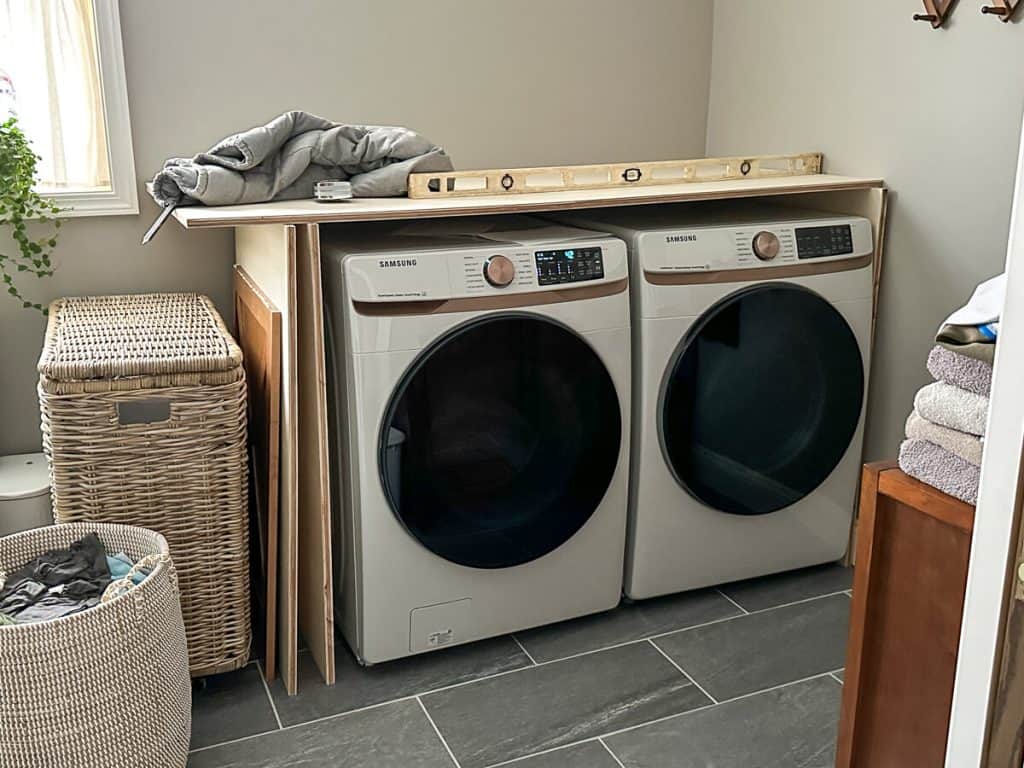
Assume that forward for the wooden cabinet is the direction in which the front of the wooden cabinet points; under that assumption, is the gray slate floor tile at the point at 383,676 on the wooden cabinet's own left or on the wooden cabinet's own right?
on the wooden cabinet's own right

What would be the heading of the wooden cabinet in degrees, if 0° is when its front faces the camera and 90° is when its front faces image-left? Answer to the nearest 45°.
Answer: approximately 45°

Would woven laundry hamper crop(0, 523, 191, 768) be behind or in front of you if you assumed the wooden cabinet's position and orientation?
in front

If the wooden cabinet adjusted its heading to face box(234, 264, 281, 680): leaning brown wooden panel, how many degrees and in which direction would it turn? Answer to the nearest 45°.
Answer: approximately 45° to its right

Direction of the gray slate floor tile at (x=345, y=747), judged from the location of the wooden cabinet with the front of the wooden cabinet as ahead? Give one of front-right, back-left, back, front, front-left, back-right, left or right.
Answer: front-right

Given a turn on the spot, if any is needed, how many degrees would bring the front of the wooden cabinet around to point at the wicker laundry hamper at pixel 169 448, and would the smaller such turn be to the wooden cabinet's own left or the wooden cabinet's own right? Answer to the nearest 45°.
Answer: approximately 45° to the wooden cabinet's own right

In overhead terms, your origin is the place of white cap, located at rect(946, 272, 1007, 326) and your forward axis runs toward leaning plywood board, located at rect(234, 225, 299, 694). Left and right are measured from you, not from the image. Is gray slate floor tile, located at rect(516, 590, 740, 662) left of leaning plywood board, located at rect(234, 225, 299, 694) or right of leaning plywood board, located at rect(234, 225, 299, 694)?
right
